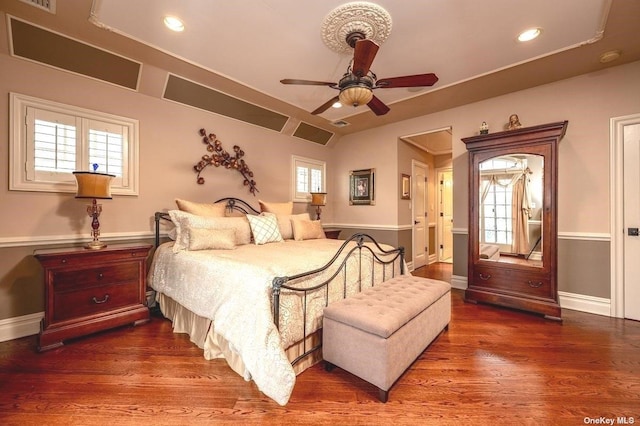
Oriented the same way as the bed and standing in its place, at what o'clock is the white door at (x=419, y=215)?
The white door is roughly at 9 o'clock from the bed.

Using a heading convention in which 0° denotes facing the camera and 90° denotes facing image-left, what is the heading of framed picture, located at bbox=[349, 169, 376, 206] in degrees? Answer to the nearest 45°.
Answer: approximately 45°

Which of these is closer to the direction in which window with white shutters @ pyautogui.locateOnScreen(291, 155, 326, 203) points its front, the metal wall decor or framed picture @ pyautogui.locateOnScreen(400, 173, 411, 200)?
the framed picture

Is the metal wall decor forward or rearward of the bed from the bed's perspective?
rearward

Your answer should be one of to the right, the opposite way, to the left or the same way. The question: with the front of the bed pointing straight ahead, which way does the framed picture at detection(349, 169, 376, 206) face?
to the right

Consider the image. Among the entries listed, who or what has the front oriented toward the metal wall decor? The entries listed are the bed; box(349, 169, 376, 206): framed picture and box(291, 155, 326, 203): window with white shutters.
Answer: the framed picture

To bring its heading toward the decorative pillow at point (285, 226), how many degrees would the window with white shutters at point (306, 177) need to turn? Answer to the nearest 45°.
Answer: approximately 45° to its right

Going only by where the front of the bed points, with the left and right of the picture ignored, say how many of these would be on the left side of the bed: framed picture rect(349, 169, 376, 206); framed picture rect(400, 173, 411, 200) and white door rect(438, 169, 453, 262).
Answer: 3

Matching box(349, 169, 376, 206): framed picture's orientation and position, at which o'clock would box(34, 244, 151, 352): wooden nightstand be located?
The wooden nightstand is roughly at 12 o'clock from the framed picture.

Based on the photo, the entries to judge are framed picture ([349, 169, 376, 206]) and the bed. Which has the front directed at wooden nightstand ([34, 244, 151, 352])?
the framed picture
